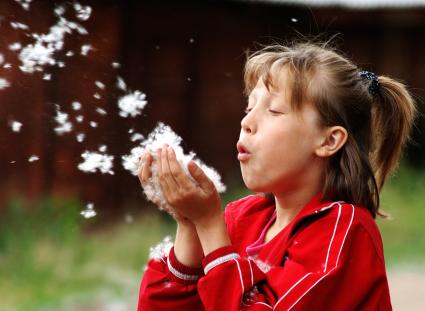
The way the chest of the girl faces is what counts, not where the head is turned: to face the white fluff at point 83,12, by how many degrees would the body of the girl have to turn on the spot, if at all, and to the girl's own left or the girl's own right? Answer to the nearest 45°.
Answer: approximately 90° to the girl's own right

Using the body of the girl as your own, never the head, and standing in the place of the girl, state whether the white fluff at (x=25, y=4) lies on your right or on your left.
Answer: on your right

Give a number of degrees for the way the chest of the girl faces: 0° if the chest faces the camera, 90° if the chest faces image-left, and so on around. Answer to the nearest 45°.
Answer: approximately 45°

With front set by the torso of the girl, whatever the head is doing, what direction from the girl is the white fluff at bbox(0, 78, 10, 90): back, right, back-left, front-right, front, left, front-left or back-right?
right

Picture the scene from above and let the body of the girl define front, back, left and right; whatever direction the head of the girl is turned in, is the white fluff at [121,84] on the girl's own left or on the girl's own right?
on the girl's own right

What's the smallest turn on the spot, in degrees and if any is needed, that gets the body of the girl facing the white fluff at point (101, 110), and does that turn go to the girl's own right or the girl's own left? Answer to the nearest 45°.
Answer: approximately 90° to the girl's own right
